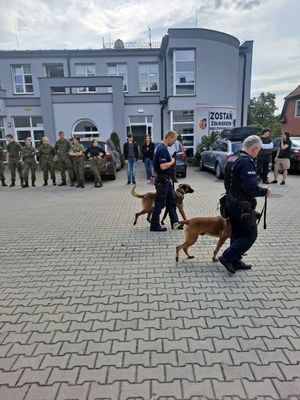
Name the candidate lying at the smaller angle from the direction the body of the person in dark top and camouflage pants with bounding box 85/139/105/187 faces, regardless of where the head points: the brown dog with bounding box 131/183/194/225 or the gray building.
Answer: the brown dog

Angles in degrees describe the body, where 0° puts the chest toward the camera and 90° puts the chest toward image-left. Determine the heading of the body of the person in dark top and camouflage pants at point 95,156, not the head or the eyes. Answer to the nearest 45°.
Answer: approximately 0°

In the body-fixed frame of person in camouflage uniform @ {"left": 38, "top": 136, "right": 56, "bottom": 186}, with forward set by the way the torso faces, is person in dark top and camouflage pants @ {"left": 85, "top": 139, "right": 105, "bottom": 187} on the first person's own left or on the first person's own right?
on the first person's own left

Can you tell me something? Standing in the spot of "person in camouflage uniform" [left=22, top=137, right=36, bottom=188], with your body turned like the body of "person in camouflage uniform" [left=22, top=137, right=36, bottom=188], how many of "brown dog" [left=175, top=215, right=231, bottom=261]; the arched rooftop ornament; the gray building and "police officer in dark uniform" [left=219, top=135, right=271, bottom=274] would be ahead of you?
2

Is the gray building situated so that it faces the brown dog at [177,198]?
yes

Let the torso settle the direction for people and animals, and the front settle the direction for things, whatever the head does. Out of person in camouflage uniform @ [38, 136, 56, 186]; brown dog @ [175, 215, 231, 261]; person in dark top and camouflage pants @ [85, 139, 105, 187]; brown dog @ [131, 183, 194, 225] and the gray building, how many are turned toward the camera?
3

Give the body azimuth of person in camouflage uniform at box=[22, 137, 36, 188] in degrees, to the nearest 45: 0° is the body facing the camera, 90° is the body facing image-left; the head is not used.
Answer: approximately 0°

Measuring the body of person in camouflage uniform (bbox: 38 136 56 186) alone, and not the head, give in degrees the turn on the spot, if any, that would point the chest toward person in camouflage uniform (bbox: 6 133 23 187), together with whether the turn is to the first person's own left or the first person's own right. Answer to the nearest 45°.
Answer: approximately 135° to the first person's own right
